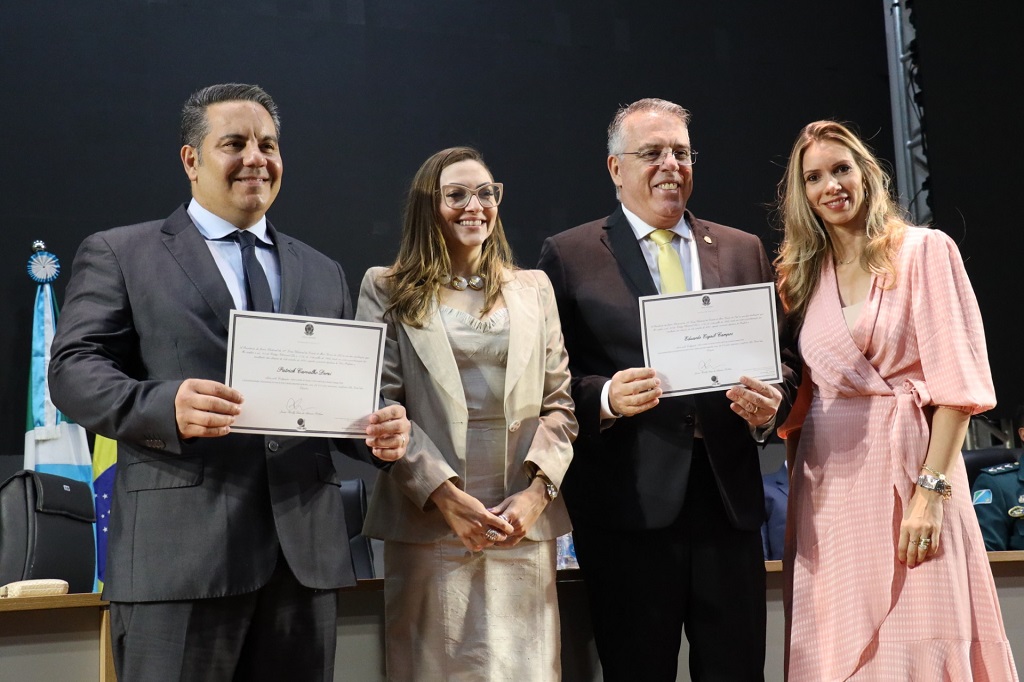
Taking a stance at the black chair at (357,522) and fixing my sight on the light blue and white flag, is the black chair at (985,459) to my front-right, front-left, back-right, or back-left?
back-right

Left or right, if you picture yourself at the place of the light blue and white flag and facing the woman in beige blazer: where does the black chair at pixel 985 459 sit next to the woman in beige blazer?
left

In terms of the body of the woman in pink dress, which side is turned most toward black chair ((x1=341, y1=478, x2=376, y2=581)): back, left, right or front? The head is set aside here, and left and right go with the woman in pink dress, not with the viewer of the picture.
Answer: right

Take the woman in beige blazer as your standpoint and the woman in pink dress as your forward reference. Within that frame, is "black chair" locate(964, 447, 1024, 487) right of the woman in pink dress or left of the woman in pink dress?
left

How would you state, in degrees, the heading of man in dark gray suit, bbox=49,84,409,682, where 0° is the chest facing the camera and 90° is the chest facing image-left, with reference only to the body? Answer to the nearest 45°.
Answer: approximately 315°

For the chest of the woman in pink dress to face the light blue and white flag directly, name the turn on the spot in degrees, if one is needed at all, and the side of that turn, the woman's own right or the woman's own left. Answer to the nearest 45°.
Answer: approximately 45° to the woman's own right

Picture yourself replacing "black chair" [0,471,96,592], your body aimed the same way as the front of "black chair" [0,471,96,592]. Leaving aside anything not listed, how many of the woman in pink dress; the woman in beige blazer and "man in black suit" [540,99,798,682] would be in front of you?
3

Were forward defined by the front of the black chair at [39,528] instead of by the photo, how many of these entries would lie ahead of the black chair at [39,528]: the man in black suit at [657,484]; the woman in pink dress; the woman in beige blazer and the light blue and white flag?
3
